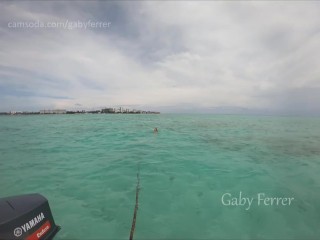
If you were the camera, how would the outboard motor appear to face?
facing the viewer and to the left of the viewer
